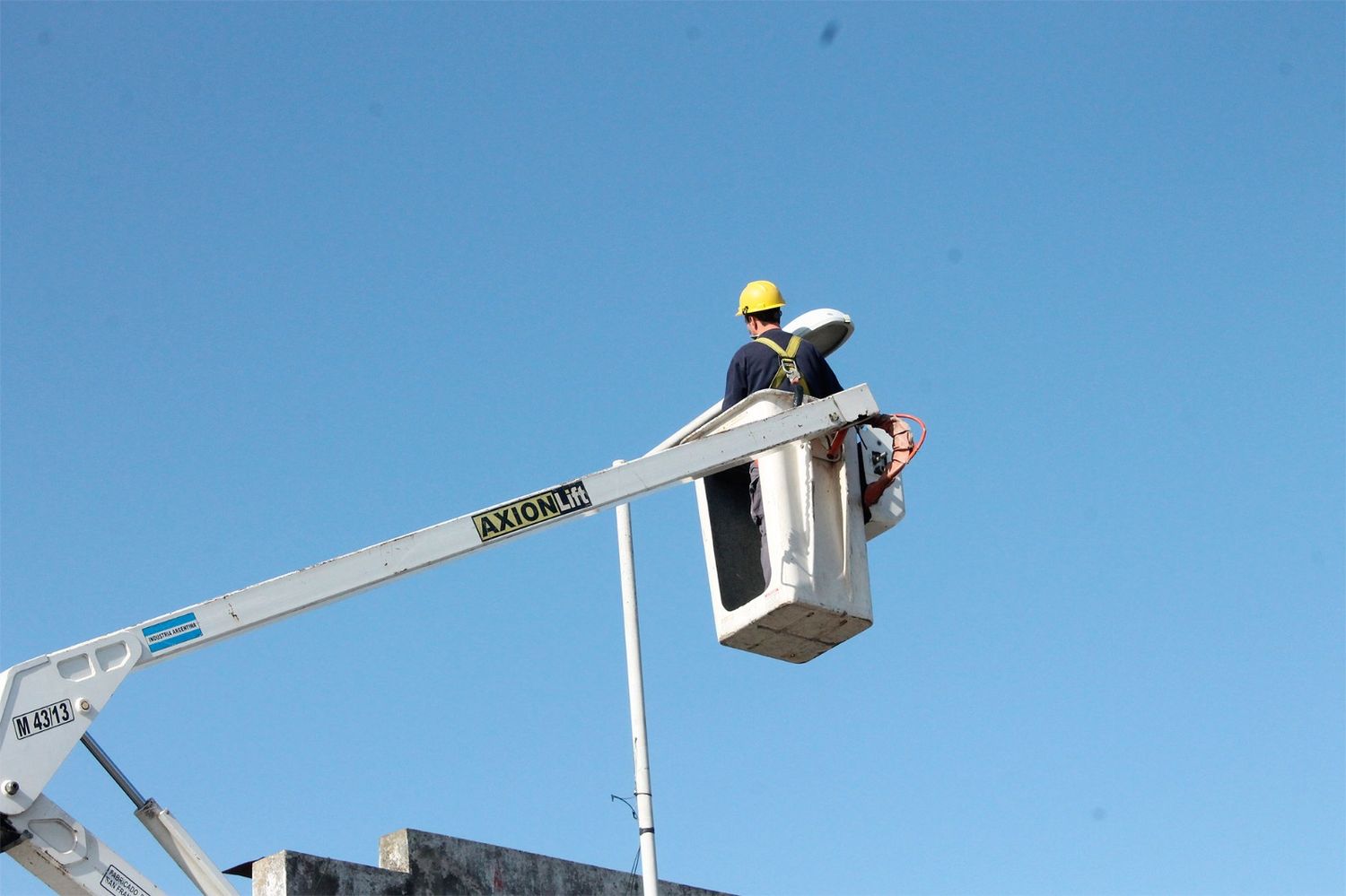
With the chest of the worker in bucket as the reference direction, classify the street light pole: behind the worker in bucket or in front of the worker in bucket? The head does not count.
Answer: in front

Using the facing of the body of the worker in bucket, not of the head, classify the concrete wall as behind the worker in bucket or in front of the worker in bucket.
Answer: in front

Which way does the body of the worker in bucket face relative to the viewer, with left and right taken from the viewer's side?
facing away from the viewer and to the left of the viewer
